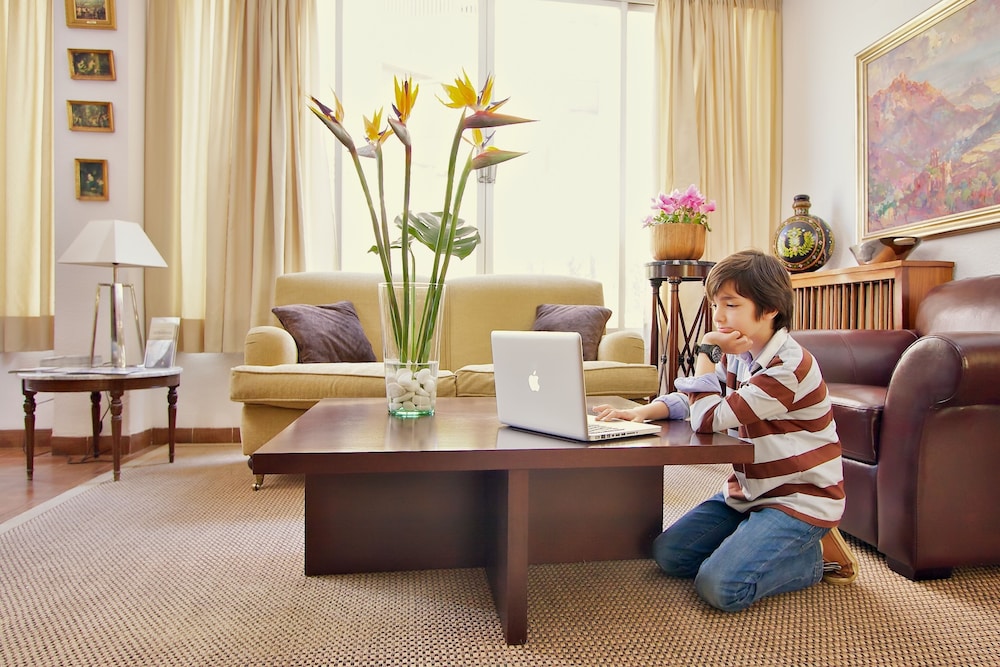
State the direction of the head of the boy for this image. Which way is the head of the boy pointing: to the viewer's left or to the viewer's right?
to the viewer's left

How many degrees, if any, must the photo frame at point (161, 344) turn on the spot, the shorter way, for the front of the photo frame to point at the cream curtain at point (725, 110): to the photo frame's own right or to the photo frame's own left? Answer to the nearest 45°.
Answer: approximately 90° to the photo frame's own left

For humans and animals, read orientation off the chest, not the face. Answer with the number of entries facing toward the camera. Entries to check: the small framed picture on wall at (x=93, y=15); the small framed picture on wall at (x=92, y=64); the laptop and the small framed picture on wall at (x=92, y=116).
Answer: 3

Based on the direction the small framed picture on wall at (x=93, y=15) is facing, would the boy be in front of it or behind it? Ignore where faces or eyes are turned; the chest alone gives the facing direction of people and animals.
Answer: in front

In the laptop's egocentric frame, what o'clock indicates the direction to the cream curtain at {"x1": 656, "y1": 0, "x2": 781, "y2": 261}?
The cream curtain is roughly at 11 o'clock from the laptop.

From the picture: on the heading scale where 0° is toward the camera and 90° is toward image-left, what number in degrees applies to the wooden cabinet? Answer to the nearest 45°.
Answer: approximately 45°

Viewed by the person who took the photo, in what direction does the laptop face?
facing away from the viewer and to the right of the viewer
